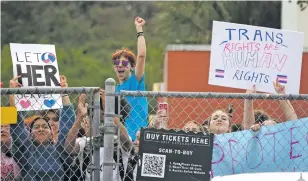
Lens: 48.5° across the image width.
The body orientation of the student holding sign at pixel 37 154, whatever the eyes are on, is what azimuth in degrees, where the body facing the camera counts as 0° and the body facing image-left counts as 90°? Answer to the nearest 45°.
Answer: approximately 0°

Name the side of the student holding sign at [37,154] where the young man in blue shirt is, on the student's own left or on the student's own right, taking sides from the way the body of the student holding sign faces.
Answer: on the student's own left

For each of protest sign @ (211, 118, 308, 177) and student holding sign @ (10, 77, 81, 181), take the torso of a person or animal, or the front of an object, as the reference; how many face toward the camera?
2

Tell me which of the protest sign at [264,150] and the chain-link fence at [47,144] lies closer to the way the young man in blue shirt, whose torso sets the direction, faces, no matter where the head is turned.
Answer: the chain-link fence

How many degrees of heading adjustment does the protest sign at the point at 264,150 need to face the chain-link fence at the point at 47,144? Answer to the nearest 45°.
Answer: approximately 90° to its right

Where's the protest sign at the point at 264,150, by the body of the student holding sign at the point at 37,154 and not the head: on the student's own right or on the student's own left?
on the student's own left
